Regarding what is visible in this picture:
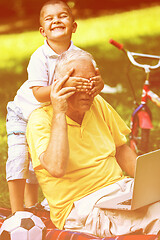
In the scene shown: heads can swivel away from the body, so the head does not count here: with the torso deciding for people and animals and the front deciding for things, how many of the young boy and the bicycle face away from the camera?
0

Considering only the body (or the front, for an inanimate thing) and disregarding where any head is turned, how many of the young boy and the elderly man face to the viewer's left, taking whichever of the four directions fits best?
0

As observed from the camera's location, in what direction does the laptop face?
facing away from the viewer and to the left of the viewer

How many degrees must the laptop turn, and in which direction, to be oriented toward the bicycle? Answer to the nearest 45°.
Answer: approximately 45° to its right

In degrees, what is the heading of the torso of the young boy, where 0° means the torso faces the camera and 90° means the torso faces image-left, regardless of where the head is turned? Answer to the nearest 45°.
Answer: approximately 315°

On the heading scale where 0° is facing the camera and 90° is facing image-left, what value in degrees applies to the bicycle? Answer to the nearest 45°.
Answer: approximately 45°

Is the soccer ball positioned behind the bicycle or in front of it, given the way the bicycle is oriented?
in front

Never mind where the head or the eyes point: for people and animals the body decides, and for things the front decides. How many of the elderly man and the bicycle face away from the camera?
0
